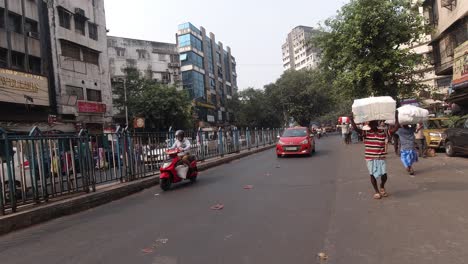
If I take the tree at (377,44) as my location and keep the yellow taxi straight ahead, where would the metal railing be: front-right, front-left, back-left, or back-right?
front-right

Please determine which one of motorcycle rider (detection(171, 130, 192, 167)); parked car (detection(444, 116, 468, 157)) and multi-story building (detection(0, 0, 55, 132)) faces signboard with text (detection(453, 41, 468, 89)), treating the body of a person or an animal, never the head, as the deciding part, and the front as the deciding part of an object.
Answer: the multi-story building

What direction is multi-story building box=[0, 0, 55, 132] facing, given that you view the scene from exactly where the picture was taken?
facing the viewer and to the right of the viewer

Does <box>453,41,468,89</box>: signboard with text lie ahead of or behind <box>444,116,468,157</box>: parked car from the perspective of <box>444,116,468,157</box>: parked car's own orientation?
behind

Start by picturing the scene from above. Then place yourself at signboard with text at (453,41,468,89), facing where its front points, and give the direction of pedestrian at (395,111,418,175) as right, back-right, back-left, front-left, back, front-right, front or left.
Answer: front-left

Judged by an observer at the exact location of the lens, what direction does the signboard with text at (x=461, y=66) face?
facing the viewer and to the left of the viewer

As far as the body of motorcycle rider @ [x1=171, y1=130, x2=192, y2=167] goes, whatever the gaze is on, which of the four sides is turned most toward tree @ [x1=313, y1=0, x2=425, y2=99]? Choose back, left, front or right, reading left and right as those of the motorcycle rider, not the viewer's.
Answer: back

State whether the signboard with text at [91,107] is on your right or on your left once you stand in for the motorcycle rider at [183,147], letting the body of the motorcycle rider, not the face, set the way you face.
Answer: on your right

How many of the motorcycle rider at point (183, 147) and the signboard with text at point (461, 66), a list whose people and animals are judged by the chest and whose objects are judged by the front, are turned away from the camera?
0

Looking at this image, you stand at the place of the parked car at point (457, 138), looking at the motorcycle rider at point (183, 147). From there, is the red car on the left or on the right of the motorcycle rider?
right

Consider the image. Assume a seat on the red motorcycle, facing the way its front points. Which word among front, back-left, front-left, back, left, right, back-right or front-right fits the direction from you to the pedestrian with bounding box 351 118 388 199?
left

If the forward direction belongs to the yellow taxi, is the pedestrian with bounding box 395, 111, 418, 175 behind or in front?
in front
